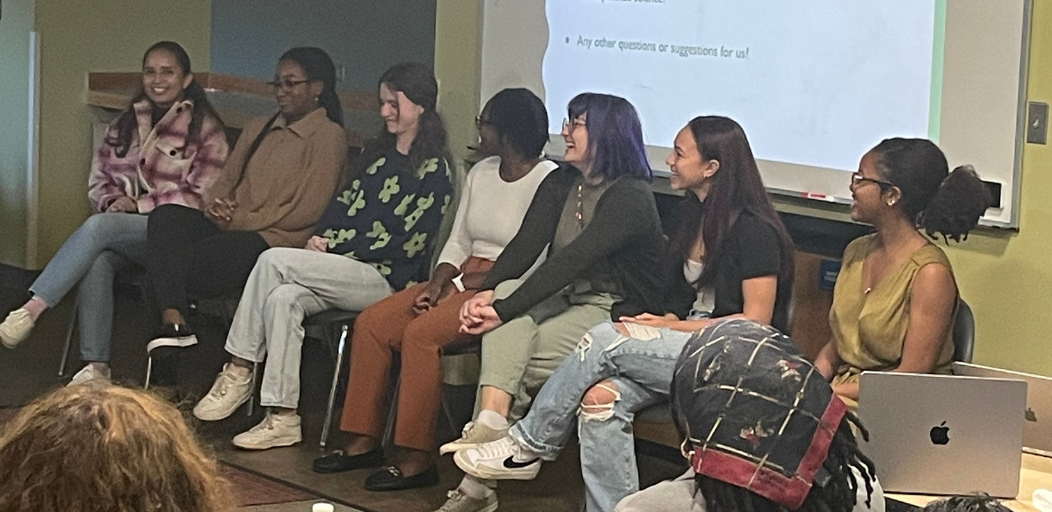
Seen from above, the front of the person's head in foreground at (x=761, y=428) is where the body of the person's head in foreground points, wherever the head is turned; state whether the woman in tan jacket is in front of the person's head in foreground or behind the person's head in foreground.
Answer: in front

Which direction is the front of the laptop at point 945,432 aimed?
away from the camera

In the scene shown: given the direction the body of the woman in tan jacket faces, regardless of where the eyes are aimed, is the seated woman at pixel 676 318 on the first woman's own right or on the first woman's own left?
on the first woman's own left

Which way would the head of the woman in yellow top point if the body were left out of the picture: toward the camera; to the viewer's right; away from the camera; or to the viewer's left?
to the viewer's left

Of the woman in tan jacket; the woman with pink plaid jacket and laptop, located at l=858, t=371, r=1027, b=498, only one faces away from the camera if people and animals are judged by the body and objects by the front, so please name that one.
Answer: the laptop

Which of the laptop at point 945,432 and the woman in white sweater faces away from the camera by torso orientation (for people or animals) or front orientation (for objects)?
the laptop

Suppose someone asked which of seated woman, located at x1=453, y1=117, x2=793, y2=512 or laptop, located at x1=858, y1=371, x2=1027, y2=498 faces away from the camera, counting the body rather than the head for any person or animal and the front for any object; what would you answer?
the laptop

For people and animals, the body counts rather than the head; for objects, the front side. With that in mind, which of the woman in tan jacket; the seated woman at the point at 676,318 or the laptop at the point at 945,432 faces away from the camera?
the laptop

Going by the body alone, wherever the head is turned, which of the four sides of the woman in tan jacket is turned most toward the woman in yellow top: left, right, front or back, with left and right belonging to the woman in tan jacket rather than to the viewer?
left

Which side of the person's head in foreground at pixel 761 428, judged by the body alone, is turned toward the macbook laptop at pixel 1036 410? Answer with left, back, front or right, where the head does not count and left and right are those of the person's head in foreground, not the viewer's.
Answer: right

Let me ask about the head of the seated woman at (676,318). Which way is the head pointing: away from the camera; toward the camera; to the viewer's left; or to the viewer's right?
to the viewer's left

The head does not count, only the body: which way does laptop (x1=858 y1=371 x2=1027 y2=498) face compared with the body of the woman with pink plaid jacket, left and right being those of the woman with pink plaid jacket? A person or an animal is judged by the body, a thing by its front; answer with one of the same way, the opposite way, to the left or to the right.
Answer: the opposite way

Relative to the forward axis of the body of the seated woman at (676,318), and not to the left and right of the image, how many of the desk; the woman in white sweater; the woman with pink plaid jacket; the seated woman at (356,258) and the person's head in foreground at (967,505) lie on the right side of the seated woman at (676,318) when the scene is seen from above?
3

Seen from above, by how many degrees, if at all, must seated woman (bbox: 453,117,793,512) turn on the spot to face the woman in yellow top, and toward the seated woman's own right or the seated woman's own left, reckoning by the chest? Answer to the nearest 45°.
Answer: approximately 135° to the seated woman's own left

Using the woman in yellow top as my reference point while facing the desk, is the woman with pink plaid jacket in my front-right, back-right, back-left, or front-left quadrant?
back-right

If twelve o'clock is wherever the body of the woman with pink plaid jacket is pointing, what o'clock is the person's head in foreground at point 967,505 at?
The person's head in foreground is roughly at 10 o'clock from the woman with pink plaid jacket.

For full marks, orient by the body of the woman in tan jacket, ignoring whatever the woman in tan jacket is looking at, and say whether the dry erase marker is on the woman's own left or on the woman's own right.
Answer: on the woman's own left

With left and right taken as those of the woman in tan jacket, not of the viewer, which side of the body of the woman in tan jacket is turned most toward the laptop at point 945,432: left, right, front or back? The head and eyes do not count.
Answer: left
